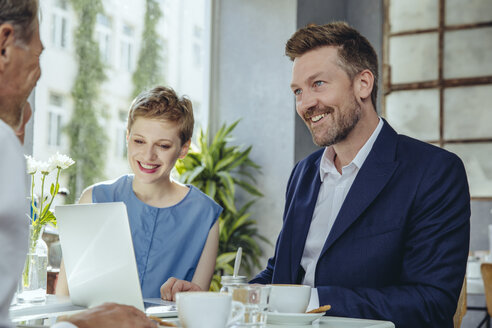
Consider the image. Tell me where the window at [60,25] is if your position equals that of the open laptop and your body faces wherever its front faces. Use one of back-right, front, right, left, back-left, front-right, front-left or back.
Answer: front-left

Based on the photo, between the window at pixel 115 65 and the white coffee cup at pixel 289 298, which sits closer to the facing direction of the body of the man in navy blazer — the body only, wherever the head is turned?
the white coffee cup

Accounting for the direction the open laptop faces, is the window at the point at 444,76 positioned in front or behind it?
in front

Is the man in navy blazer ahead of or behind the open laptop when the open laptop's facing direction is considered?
ahead

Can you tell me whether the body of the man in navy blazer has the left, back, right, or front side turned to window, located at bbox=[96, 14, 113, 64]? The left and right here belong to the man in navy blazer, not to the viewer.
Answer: right

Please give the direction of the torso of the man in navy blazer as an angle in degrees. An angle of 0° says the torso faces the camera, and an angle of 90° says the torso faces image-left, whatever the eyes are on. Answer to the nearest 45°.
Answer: approximately 45°

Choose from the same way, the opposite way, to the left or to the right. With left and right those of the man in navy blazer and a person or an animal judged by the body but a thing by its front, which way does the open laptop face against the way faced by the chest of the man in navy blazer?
the opposite way

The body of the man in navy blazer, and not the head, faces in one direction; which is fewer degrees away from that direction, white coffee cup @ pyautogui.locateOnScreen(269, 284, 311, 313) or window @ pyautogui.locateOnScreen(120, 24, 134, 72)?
the white coffee cup

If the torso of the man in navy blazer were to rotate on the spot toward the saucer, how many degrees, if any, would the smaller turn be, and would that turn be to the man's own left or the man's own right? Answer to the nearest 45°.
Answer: approximately 45° to the man's own left

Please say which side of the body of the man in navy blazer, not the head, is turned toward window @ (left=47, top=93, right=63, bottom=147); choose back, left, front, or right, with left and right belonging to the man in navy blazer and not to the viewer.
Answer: right

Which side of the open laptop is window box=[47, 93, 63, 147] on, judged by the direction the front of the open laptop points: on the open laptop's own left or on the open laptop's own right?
on the open laptop's own left

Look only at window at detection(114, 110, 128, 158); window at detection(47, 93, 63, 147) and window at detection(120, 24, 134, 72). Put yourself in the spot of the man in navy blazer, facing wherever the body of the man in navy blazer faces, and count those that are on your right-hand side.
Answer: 3

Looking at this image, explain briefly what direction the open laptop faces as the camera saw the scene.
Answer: facing away from the viewer and to the right of the viewer

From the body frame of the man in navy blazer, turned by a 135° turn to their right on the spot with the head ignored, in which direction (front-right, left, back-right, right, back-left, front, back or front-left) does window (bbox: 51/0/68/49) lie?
front-left
